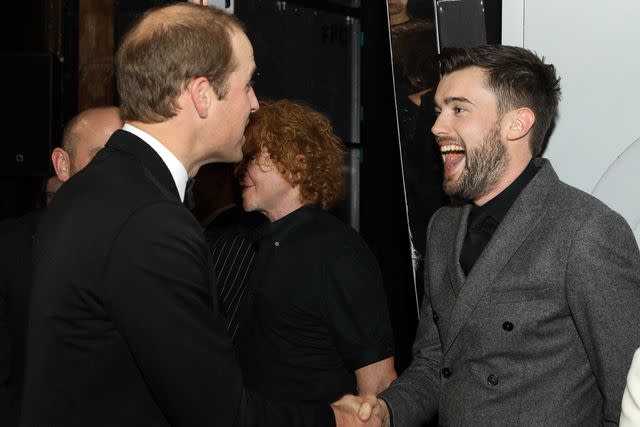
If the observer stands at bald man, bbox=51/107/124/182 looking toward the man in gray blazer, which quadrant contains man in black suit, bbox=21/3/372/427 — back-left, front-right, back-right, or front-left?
front-right

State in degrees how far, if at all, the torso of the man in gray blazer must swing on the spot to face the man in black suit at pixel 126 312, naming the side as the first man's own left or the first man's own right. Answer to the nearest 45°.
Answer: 0° — they already face them

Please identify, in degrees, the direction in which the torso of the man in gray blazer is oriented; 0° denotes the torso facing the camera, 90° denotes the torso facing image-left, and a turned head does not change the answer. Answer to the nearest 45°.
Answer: approximately 45°

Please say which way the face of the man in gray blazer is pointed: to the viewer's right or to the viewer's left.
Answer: to the viewer's left

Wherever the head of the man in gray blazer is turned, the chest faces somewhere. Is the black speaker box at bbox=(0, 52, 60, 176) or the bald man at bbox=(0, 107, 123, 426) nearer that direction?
the bald man

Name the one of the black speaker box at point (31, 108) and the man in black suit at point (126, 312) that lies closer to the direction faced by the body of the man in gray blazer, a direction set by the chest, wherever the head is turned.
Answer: the man in black suit
